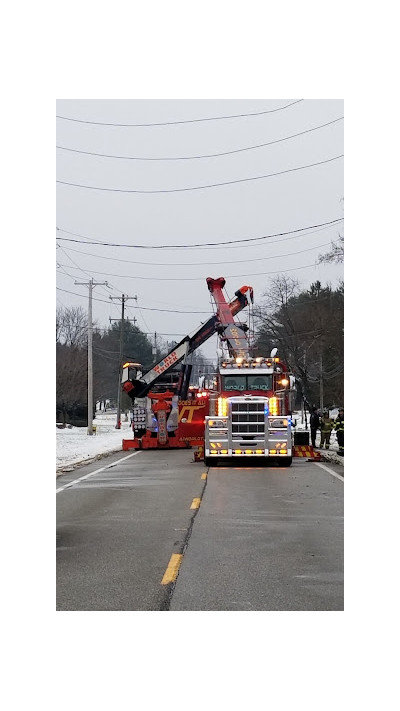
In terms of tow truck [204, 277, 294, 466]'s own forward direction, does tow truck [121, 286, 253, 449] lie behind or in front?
behind

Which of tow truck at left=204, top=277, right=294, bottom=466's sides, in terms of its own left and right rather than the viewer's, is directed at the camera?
front
